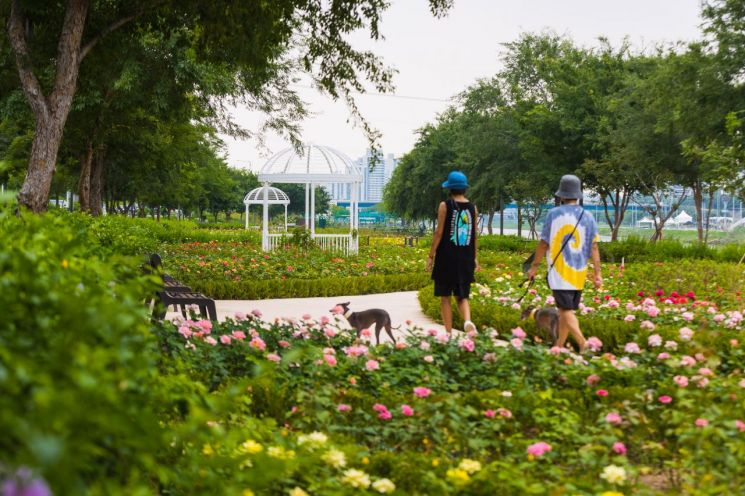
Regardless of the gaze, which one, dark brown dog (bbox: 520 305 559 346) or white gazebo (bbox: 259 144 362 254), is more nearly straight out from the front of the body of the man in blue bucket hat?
the white gazebo

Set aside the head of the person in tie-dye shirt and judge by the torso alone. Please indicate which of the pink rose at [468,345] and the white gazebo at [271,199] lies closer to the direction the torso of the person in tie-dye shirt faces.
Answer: the white gazebo

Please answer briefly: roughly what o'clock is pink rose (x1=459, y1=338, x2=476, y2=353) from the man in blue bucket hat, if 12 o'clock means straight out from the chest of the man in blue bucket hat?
The pink rose is roughly at 6 o'clock from the man in blue bucket hat.

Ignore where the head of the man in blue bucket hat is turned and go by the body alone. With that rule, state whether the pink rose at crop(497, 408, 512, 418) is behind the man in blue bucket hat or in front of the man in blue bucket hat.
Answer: behind

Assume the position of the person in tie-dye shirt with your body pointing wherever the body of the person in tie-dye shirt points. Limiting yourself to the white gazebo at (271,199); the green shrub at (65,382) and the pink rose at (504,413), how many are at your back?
2

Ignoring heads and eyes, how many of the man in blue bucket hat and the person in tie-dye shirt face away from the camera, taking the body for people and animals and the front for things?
2

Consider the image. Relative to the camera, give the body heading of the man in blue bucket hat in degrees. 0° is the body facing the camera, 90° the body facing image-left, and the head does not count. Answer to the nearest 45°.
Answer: approximately 180°

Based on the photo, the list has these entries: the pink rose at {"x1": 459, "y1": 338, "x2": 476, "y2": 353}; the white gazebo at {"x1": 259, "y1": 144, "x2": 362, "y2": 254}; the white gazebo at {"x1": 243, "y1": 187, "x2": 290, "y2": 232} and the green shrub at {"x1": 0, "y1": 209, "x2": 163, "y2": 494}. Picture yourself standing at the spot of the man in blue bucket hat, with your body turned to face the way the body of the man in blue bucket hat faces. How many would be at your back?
2

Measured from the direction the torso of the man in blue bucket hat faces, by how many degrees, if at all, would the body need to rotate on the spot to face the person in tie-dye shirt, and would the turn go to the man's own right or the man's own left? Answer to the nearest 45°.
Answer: approximately 135° to the man's own right

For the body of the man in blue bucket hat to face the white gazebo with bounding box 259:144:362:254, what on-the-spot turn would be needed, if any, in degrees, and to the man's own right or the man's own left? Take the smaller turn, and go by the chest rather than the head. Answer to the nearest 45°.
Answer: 0° — they already face it

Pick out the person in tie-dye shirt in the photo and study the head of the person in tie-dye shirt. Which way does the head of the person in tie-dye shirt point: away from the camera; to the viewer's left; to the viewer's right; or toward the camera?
away from the camera

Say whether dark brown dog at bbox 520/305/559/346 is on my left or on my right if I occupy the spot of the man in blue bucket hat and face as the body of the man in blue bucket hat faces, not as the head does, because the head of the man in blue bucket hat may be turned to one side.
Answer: on my right

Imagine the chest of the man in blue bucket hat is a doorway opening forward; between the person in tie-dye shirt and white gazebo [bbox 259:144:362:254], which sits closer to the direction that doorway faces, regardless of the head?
the white gazebo

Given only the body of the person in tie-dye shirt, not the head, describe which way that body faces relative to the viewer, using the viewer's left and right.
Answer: facing away from the viewer

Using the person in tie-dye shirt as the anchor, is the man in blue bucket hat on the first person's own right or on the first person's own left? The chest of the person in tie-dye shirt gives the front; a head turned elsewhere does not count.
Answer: on the first person's own left

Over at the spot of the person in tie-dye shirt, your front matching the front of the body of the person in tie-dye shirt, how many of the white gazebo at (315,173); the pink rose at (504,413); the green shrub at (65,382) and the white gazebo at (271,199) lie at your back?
2
